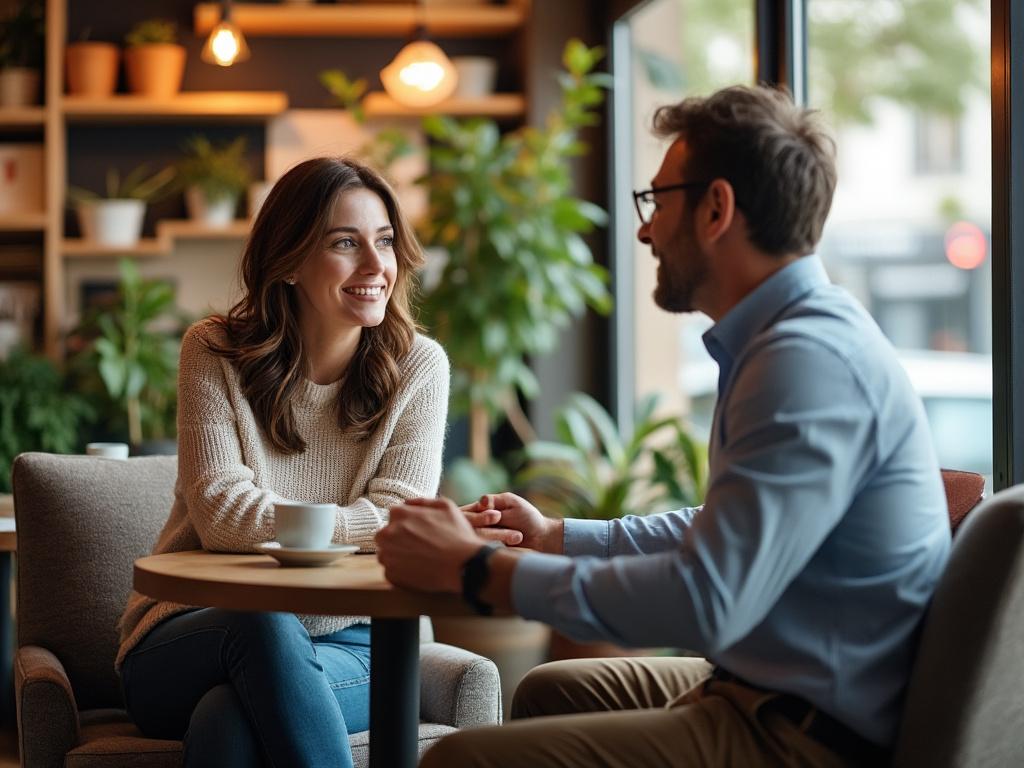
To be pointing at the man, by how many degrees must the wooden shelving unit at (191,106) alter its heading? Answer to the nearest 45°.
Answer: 0° — it already faces them

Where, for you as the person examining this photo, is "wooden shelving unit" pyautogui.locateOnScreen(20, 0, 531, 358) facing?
facing the viewer

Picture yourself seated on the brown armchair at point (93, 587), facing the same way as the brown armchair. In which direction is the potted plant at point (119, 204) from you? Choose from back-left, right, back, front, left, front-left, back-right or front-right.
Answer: back

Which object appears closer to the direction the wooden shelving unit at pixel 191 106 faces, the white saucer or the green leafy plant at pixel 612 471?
the white saucer

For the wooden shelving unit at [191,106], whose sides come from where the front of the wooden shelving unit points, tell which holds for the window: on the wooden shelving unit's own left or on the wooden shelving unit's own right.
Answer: on the wooden shelving unit's own left

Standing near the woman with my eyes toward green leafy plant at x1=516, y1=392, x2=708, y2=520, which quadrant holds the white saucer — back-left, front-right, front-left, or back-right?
back-right

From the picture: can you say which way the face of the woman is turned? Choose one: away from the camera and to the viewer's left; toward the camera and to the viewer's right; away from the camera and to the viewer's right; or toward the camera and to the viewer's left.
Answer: toward the camera and to the viewer's right

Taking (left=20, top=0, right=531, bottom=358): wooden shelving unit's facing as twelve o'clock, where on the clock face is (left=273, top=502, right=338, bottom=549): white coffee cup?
The white coffee cup is roughly at 12 o'clock from the wooden shelving unit.

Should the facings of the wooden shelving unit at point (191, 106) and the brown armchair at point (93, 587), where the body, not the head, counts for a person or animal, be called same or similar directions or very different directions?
same or similar directions

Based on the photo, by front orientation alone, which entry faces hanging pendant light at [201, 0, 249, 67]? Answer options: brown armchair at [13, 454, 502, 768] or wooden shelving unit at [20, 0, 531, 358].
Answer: the wooden shelving unit

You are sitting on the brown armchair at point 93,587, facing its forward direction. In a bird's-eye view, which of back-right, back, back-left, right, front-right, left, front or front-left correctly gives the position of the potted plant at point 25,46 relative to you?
back

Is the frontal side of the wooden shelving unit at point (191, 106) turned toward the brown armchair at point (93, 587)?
yes
